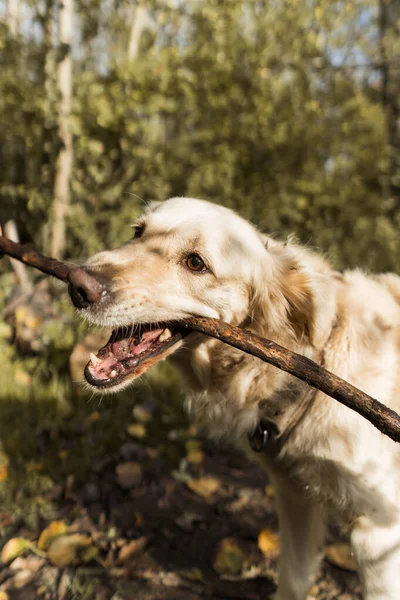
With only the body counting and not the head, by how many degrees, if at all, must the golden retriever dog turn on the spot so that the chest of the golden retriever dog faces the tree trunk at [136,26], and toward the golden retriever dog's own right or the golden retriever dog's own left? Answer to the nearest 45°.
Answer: approximately 135° to the golden retriever dog's own right

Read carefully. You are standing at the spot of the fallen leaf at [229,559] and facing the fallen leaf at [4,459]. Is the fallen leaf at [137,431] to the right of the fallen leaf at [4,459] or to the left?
right

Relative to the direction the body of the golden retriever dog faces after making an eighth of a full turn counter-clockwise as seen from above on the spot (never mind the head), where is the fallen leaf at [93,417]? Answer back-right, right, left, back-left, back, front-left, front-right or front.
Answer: back-right

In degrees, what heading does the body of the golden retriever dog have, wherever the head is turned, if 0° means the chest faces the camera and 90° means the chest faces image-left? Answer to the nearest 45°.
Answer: approximately 45°

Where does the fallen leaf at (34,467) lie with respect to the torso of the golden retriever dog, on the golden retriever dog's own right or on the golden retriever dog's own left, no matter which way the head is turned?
on the golden retriever dog's own right

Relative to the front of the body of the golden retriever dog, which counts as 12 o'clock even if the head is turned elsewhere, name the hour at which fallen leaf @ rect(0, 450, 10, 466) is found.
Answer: The fallen leaf is roughly at 2 o'clock from the golden retriever dog.

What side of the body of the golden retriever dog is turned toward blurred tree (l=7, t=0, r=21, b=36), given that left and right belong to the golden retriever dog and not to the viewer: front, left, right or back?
right
